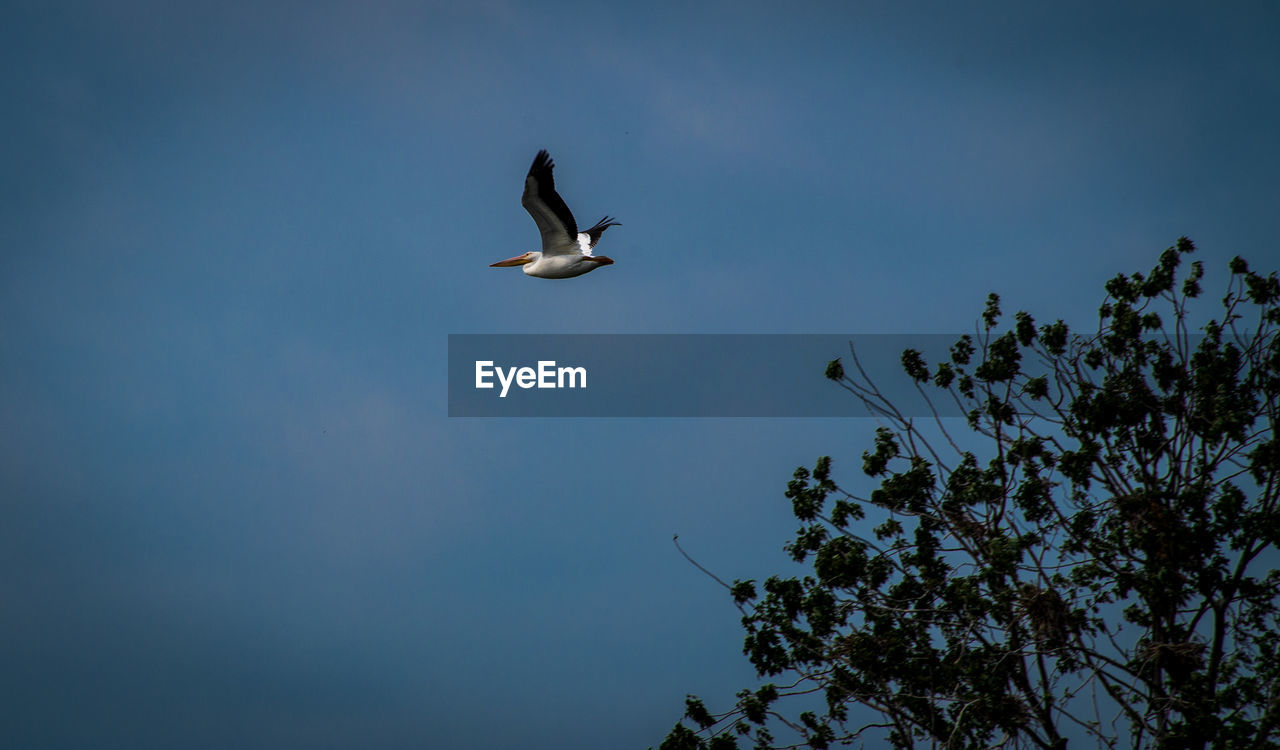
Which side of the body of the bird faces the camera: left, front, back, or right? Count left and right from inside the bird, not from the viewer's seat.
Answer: left
